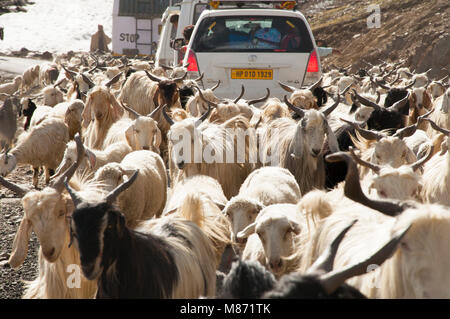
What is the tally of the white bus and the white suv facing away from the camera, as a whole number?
2

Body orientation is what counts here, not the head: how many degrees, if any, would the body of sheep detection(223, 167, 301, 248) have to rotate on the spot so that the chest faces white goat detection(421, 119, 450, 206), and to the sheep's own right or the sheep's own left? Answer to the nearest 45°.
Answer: approximately 135° to the sheep's own left

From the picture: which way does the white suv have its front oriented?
away from the camera

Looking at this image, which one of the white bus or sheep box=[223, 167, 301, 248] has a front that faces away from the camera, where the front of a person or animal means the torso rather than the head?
the white bus

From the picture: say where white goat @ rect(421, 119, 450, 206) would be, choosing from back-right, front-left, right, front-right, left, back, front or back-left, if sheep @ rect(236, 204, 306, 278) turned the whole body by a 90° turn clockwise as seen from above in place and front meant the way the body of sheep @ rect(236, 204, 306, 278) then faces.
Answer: back-right

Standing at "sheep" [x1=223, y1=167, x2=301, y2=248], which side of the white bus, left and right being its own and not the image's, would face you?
back

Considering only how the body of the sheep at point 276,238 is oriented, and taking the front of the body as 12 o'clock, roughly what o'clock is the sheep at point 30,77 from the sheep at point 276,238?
the sheep at point 30,77 is roughly at 5 o'clock from the sheep at point 276,238.

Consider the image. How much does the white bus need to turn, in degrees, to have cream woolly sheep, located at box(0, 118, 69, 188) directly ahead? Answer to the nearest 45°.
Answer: approximately 180°

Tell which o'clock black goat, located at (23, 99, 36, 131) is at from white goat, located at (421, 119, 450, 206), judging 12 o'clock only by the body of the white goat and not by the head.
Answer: The black goat is roughly at 4 o'clock from the white goat.

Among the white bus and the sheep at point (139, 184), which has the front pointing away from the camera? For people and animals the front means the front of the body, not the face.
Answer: the white bus

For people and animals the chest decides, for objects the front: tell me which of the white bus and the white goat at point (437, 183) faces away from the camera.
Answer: the white bus

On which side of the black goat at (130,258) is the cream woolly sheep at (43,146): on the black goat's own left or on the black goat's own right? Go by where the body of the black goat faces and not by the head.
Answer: on the black goat's own right

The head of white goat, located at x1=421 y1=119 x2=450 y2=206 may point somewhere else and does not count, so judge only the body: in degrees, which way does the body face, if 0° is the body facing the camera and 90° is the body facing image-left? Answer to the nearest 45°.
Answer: approximately 0°

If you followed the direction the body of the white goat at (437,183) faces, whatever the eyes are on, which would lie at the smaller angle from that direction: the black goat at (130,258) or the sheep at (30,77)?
the black goat

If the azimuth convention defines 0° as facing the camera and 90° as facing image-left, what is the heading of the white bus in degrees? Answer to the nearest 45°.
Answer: approximately 180°

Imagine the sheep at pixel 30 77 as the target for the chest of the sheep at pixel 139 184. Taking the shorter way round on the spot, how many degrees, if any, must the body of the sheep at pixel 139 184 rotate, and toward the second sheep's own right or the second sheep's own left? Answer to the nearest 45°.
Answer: approximately 135° to the second sheep's own right

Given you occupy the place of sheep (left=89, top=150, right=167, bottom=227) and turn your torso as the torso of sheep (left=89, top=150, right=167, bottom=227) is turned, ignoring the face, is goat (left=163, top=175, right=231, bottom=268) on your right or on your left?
on your left
